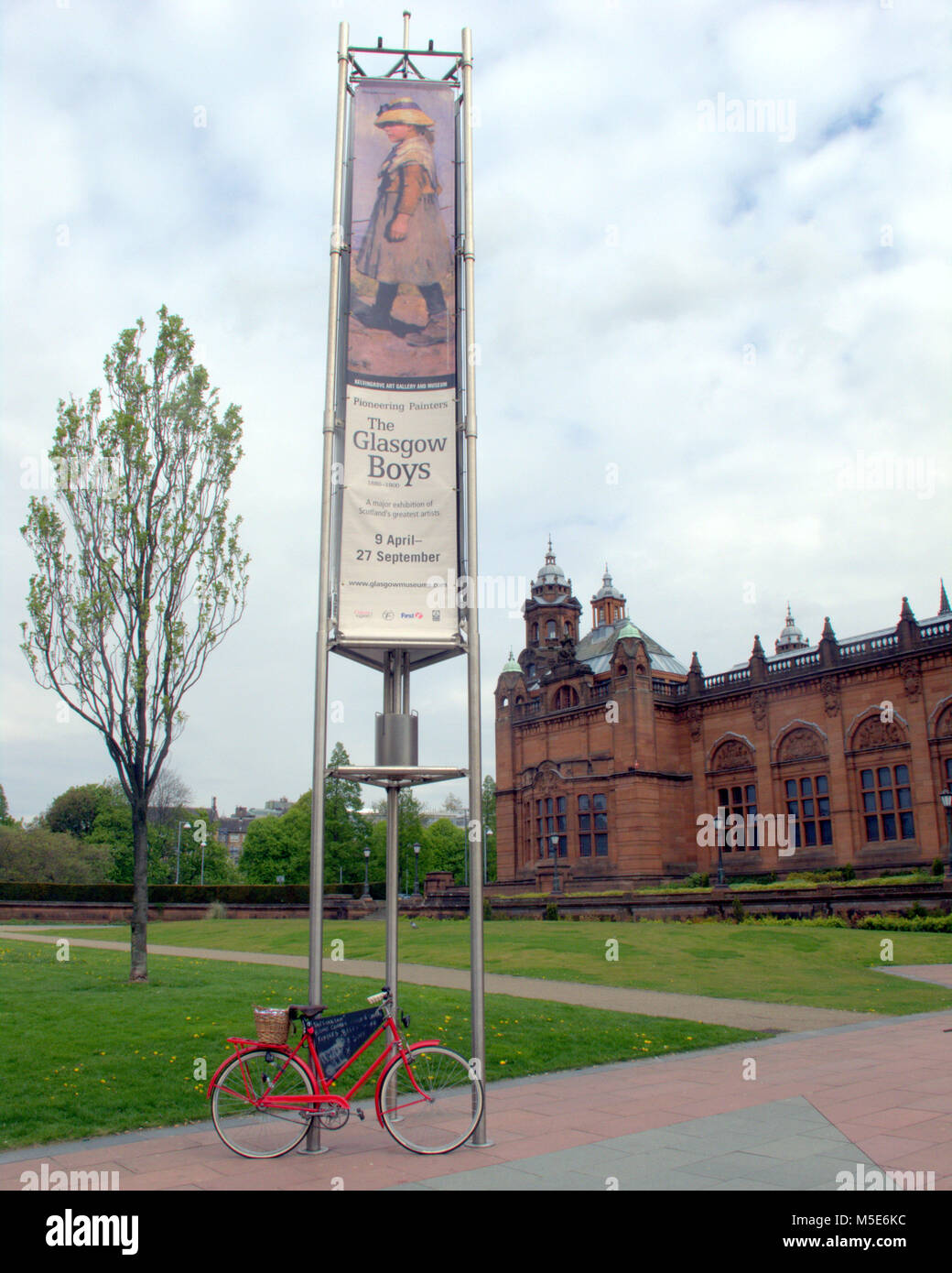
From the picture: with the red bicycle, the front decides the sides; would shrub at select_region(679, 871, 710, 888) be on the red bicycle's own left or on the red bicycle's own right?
on the red bicycle's own left

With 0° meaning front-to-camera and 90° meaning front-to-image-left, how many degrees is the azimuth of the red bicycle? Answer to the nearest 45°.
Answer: approximately 270°

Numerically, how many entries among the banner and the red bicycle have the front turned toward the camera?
1

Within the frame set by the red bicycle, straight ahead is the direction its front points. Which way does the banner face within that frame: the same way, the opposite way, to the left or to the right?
to the right

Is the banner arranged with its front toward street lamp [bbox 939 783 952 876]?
no

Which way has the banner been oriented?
toward the camera

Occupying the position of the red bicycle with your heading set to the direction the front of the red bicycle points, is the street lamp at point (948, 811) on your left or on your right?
on your left
